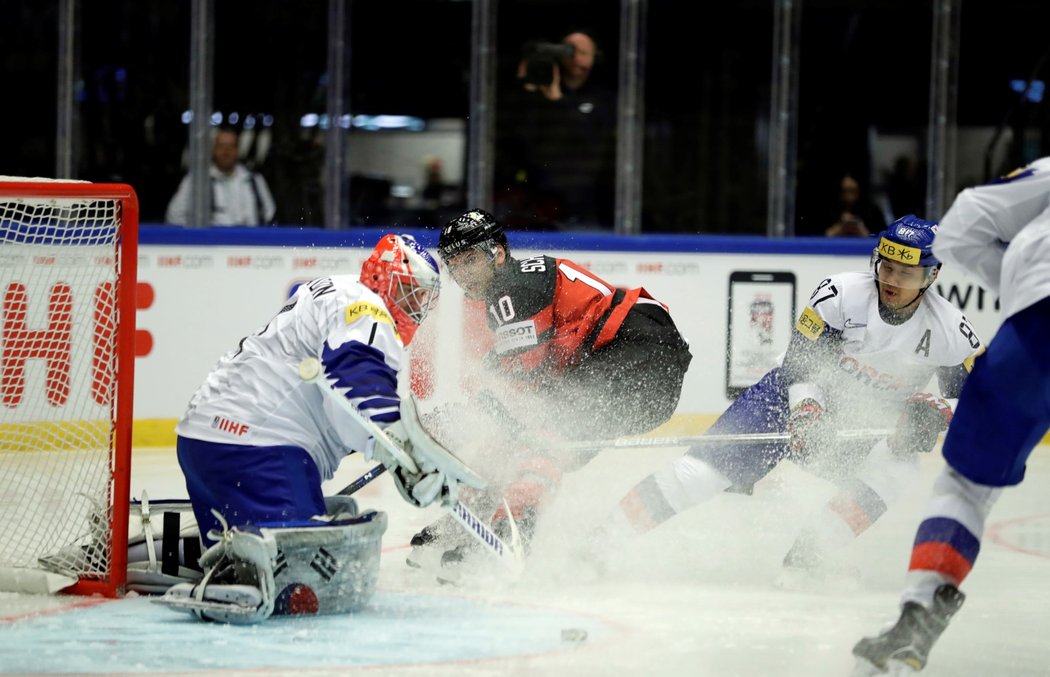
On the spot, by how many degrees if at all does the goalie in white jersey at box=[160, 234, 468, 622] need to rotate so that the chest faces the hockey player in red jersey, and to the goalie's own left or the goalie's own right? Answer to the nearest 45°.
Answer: approximately 45° to the goalie's own left

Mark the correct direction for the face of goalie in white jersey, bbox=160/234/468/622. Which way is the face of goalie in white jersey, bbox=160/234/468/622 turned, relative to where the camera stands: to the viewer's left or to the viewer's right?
to the viewer's right

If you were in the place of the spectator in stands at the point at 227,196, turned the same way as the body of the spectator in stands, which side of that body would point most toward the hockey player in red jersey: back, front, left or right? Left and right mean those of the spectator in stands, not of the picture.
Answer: front

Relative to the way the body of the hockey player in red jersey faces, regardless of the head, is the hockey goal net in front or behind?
in front

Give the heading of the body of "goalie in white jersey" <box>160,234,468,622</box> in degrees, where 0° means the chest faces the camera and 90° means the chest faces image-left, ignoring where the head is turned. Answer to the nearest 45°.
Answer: approximately 270°

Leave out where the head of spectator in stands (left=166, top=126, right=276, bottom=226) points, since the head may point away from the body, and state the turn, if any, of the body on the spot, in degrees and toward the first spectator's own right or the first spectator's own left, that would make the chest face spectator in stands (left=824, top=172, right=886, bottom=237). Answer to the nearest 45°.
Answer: approximately 90° to the first spectator's own left

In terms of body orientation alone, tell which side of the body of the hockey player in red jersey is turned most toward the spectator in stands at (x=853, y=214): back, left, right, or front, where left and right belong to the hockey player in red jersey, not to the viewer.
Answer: right

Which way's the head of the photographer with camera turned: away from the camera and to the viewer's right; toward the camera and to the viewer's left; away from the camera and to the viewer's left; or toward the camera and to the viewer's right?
toward the camera and to the viewer's left

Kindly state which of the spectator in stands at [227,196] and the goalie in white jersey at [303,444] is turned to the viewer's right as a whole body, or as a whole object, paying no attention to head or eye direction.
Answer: the goalie in white jersey

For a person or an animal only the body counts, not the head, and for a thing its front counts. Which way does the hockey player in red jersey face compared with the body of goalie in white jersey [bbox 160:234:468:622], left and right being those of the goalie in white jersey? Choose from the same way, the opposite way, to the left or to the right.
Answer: the opposite way

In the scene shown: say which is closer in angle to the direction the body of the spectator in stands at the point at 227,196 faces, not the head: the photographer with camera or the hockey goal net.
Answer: the hockey goal net

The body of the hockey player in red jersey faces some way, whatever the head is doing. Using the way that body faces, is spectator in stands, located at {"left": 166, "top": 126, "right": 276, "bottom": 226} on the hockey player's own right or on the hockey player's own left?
on the hockey player's own right

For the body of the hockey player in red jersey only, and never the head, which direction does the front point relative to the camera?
to the viewer's left
